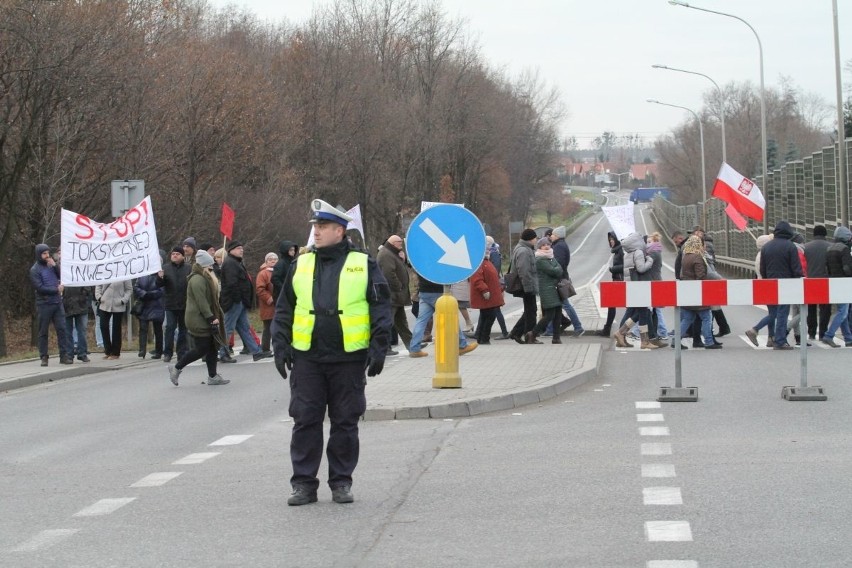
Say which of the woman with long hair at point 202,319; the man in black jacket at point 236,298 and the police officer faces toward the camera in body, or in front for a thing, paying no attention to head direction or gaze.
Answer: the police officer

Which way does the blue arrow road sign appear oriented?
toward the camera

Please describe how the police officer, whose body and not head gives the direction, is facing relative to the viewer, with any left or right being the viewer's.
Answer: facing the viewer

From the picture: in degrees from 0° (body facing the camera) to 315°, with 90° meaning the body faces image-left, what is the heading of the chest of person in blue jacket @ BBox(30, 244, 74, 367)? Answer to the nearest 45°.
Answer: approximately 315°

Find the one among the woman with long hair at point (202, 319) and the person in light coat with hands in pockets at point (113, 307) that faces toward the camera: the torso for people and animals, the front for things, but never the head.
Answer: the person in light coat with hands in pockets

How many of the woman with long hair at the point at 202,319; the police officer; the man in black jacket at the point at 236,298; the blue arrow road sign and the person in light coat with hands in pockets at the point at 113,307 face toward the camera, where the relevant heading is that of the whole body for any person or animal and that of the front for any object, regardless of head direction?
3

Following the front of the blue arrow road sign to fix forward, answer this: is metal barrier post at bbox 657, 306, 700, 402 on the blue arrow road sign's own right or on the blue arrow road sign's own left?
on the blue arrow road sign's own left

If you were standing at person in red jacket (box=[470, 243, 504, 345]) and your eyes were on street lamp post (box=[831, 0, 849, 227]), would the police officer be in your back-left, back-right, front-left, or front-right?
back-right
